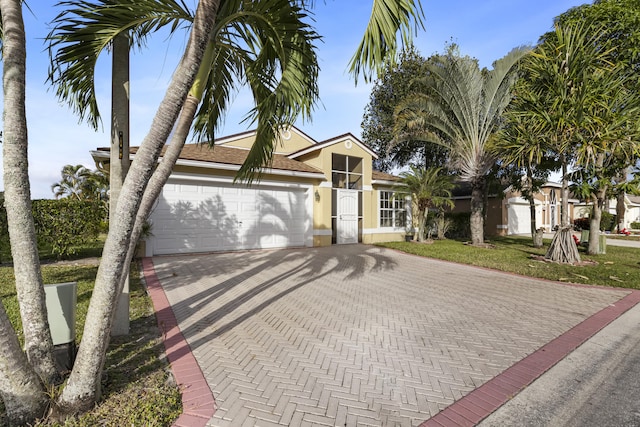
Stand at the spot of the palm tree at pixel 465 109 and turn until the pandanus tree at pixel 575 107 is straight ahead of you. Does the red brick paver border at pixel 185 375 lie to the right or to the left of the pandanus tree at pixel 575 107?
right

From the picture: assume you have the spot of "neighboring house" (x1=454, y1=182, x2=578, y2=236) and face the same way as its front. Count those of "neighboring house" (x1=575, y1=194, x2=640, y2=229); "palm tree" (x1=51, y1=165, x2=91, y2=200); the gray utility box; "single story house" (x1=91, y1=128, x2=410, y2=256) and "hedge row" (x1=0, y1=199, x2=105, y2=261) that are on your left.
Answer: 1

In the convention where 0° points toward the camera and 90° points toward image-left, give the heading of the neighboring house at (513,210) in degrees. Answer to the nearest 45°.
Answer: approximately 315°

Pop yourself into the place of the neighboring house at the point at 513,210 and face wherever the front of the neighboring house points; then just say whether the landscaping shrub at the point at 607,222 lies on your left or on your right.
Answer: on your left

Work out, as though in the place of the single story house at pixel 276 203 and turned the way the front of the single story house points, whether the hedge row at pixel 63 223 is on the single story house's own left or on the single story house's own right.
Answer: on the single story house's own right

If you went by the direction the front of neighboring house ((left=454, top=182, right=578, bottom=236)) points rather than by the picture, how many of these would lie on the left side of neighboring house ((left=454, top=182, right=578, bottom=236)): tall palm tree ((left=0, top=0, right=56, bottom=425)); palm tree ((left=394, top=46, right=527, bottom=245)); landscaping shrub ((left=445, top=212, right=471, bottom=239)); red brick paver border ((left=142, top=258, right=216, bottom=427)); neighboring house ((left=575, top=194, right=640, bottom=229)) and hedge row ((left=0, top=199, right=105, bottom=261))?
1

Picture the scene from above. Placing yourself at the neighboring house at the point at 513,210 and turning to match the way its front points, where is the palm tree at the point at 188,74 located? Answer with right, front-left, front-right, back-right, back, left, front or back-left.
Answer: front-right

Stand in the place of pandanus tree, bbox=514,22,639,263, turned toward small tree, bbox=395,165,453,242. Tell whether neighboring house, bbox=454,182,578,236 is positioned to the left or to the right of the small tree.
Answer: right

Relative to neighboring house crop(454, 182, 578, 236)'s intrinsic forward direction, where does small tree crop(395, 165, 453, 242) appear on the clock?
The small tree is roughly at 2 o'clock from the neighboring house.

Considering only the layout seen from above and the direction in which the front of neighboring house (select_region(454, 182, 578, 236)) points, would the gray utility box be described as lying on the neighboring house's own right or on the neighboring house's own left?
on the neighboring house's own right

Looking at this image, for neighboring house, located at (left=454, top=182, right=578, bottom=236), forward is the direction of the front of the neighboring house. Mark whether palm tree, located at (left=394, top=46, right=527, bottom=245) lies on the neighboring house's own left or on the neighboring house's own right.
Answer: on the neighboring house's own right

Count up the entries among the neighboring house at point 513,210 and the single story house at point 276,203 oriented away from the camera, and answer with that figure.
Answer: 0

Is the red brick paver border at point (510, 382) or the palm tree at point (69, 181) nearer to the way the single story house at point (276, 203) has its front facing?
the red brick paver border
